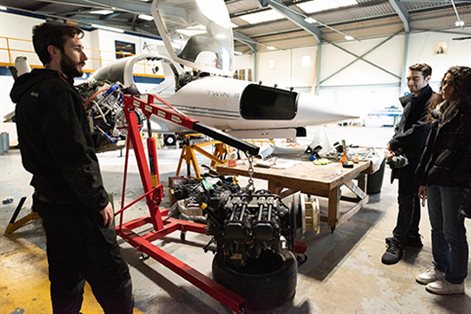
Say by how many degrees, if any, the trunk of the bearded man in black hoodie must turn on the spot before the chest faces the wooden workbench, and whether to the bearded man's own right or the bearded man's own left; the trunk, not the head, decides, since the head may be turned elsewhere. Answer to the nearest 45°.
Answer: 0° — they already face it

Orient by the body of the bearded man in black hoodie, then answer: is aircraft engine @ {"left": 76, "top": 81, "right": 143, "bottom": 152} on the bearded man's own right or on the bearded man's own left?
on the bearded man's own left

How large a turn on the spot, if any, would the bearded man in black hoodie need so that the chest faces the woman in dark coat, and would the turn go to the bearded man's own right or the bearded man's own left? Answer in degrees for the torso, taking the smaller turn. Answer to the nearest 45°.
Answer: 0° — they already face them

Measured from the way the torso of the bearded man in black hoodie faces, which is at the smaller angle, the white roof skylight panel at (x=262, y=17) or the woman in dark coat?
the woman in dark coat

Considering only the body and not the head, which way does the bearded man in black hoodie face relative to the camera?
to the viewer's right

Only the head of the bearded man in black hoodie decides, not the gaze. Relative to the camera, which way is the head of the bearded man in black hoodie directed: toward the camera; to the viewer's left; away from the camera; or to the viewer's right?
to the viewer's right

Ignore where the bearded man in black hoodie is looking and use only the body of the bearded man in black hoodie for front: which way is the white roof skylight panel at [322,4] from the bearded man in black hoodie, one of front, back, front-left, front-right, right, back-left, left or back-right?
front-left

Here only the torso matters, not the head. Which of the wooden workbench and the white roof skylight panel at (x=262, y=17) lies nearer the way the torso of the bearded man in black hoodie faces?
the wooden workbench

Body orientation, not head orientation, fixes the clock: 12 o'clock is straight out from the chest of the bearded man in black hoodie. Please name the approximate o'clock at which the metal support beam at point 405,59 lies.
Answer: The metal support beam is roughly at 11 o'clock from the bearded man in black hoodie.

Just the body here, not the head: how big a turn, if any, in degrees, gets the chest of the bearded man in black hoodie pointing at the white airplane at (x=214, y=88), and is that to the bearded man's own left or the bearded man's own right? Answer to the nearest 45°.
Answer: approximately 45° to the bearded man's own left
